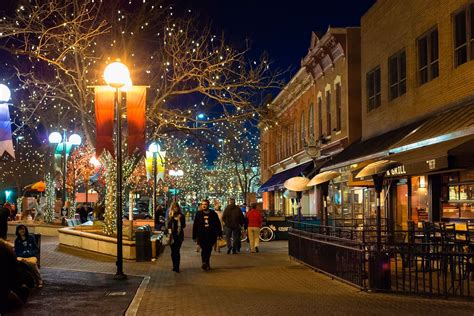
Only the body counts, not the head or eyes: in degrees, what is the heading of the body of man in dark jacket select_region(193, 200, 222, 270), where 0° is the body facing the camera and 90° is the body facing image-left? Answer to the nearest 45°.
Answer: approximately 0°

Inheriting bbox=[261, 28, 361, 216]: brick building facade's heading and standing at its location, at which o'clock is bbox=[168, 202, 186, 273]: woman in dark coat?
The woman in dark coat is roughly at 11 o'clock from the brick building facade.

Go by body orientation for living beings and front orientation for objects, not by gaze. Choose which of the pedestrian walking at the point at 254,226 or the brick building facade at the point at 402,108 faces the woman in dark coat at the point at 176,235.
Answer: the brick building facade

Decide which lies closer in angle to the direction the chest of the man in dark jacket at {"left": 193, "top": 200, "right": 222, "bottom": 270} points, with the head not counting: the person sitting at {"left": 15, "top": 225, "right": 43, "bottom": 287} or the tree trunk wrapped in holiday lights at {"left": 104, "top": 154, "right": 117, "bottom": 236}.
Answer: the person sitting

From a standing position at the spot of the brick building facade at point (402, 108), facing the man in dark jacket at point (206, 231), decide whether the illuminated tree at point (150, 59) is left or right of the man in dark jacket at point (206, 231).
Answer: right

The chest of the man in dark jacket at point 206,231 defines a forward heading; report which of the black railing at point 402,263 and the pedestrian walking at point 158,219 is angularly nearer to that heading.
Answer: the black railing

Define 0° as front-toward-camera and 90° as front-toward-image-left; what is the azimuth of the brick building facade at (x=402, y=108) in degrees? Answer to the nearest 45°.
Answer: approximately 45°

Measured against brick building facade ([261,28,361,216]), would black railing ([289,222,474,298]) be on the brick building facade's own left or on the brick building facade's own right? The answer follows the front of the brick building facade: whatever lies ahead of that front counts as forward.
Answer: on the brick building facade's own left
